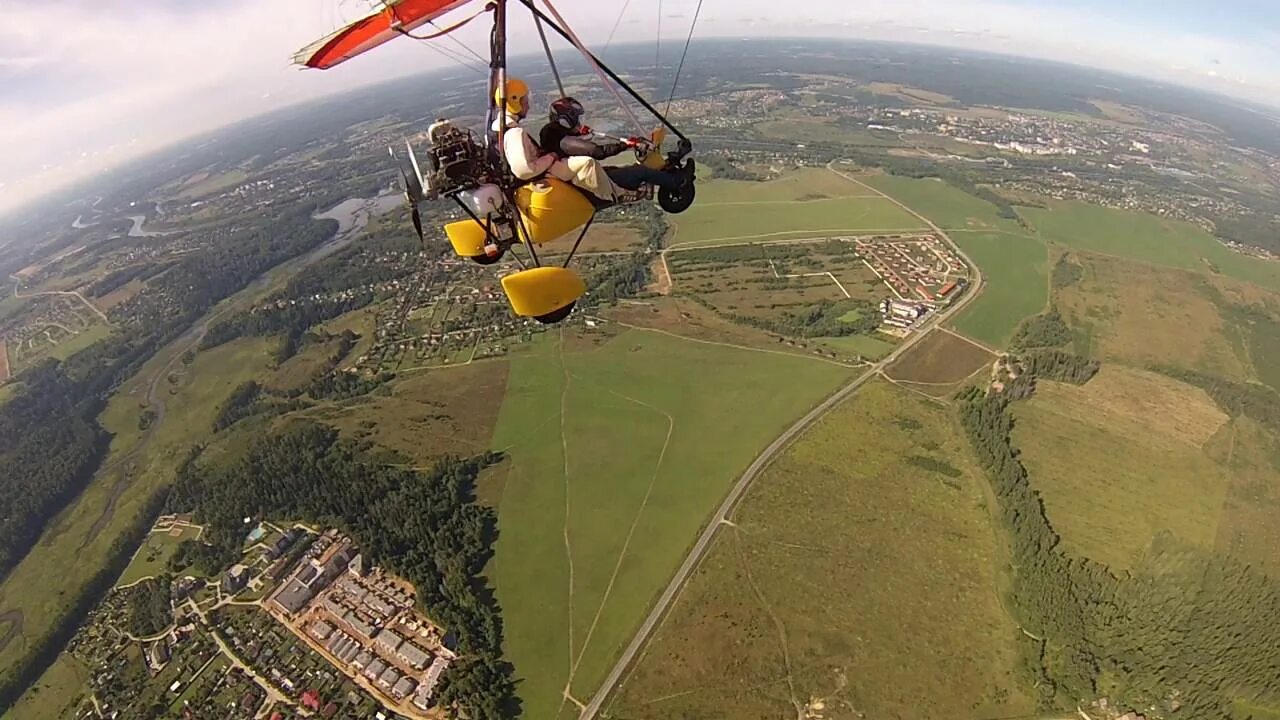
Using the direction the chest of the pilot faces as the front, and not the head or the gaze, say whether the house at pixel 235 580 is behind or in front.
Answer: behind

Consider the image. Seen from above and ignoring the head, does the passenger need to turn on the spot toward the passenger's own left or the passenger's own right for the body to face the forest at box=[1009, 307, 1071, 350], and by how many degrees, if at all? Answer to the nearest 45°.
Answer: approximately 45° to the passenger's own left

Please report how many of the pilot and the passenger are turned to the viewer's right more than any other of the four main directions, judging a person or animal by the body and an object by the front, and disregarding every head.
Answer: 2

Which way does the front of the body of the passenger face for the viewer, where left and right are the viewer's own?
facing to the right of the viewer

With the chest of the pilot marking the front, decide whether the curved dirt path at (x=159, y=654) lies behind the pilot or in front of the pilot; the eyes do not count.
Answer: behind

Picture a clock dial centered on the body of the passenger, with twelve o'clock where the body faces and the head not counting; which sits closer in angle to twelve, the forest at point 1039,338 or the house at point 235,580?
the forest

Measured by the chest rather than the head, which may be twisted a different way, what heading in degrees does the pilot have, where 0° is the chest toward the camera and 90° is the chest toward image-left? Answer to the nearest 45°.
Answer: approximately 270°
